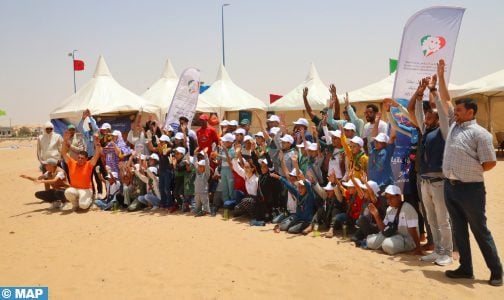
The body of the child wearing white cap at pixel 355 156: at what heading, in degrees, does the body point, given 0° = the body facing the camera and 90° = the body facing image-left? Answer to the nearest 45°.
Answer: approximately 45°

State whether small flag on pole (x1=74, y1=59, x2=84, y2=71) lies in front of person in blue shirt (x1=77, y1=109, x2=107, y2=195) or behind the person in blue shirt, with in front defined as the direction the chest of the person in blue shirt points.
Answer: behind

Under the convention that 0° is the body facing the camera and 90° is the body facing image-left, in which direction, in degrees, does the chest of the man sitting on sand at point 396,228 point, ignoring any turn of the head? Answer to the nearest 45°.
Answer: approximately 45°

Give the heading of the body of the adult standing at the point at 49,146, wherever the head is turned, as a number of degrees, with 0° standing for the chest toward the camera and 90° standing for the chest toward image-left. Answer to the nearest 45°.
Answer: approximately 0°

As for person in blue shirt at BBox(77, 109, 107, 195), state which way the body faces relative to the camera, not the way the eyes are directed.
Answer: toward the camera

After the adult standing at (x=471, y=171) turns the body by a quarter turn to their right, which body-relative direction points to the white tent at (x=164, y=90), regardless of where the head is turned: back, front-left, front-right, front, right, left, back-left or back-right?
front

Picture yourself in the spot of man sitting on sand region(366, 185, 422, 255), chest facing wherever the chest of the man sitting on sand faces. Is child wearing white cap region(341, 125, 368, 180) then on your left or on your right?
on your right

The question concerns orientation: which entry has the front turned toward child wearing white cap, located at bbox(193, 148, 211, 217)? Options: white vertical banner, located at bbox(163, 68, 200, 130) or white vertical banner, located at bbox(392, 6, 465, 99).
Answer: white vertical banner, located at bbox(163, 68, 200, 130)

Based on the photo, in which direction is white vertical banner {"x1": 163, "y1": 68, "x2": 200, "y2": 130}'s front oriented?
toward the camera

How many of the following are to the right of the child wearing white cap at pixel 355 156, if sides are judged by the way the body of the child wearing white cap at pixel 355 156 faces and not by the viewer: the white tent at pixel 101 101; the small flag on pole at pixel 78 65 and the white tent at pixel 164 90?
3

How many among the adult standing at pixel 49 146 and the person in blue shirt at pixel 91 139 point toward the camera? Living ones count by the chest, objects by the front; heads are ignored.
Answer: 2

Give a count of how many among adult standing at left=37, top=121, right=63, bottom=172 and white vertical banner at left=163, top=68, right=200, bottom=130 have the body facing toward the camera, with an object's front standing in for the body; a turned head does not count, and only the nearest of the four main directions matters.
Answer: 2

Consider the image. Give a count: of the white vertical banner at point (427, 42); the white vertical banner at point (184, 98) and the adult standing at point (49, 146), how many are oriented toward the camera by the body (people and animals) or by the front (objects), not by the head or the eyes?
3
